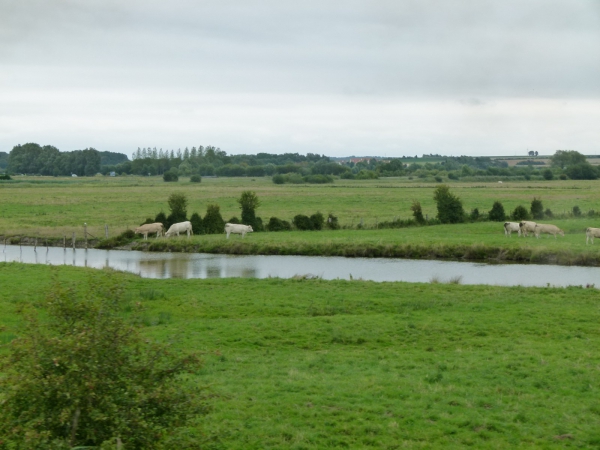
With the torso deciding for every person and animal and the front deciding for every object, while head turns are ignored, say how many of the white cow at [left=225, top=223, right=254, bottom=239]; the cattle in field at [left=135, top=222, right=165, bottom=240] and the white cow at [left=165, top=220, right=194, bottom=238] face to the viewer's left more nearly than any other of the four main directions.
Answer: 2

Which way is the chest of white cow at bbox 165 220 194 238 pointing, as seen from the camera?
to the viewer's left

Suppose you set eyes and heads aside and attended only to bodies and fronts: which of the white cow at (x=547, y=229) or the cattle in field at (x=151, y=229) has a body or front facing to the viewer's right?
the white cow

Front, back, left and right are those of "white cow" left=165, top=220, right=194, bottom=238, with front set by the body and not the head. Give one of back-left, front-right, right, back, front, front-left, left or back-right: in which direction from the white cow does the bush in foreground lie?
left

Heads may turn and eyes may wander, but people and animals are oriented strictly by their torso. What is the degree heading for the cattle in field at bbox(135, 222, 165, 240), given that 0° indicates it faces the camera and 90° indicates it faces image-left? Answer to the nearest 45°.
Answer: approximately 90°

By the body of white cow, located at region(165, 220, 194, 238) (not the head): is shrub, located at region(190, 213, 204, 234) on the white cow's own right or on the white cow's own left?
on the white cow's own right

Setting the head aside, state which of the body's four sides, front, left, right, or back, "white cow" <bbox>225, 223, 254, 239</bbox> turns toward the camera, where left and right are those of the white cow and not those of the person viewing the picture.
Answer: right
